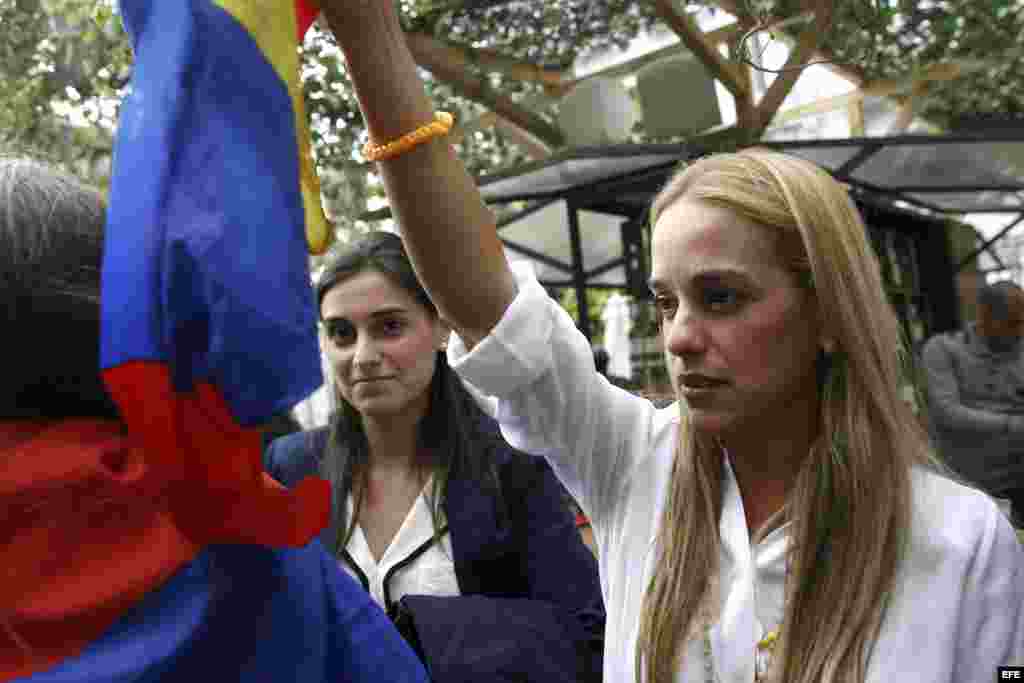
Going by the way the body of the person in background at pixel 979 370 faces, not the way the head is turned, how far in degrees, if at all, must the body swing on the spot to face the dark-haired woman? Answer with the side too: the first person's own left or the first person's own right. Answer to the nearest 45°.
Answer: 0° — they already face them

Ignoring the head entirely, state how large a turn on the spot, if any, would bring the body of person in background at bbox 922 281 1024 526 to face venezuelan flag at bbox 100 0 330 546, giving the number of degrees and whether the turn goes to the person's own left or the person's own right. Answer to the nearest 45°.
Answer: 0° — they already face it

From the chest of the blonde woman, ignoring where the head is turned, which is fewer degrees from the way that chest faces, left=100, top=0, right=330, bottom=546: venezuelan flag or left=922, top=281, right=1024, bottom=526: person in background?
the venezuelan flag

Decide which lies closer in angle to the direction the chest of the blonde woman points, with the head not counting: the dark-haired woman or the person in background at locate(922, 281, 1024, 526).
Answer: the dark-haired woman

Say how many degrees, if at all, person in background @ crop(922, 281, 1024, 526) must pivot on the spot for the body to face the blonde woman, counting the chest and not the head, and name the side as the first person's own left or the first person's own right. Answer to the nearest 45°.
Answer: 0° — they already face them
